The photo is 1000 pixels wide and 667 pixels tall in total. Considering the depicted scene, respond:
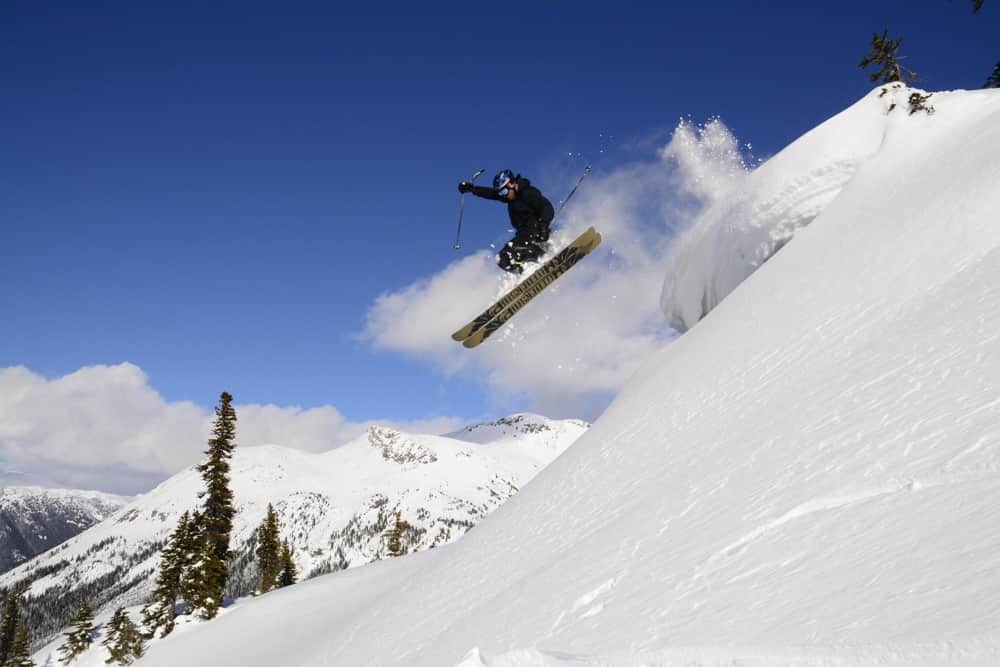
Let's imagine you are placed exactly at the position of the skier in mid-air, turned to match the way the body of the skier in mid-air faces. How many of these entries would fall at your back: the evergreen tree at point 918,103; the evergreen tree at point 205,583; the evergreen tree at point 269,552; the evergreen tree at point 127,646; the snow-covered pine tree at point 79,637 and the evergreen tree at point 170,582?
1

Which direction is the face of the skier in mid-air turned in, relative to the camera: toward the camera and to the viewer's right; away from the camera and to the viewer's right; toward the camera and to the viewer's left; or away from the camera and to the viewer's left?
toward the camera and to the viewer's left

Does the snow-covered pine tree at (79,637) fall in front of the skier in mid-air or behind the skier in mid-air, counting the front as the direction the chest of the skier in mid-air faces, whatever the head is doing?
in front

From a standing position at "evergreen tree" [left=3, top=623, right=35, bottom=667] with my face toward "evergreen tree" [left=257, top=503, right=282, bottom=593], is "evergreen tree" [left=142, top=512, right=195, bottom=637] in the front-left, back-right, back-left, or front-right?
front-right

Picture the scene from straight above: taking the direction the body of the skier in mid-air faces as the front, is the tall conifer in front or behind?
in front

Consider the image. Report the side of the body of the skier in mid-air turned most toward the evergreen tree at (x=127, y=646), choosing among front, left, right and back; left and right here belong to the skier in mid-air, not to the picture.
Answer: front

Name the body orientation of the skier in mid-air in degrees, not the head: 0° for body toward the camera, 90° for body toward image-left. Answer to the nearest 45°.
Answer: approximately 90°

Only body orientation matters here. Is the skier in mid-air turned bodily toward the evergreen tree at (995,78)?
no

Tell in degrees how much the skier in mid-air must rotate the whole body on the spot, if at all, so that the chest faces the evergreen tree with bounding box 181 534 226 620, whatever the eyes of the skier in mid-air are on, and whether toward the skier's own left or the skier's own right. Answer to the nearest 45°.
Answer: approximately 45° to the skier's own right

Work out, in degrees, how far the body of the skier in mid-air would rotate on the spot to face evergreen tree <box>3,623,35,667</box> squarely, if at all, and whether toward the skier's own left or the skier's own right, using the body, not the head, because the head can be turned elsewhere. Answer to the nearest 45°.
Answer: approximately 45° to the skier's own right
